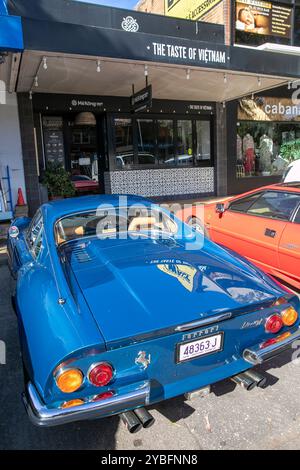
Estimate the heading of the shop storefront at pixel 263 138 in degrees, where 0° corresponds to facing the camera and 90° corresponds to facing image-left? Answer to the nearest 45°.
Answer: approximately 0°

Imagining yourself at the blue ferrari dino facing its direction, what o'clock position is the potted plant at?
The potted plant is roughly at 1 o'clock from the blue ferrari dino.

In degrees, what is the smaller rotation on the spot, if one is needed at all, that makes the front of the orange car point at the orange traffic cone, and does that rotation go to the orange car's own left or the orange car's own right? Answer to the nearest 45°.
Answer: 0° — it already faces it

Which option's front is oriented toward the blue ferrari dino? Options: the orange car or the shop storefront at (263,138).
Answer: the shop storefront

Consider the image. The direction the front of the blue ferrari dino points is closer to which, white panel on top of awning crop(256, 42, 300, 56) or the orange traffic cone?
the orange traffic cone

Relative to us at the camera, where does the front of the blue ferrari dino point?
facing away from the viewer and to the left of the viewer

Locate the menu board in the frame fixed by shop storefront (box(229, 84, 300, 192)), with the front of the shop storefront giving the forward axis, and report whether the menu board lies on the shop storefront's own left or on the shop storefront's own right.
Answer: on the shop storefront's own right

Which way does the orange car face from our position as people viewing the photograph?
facing away from the viewer and to the left of the viewer
